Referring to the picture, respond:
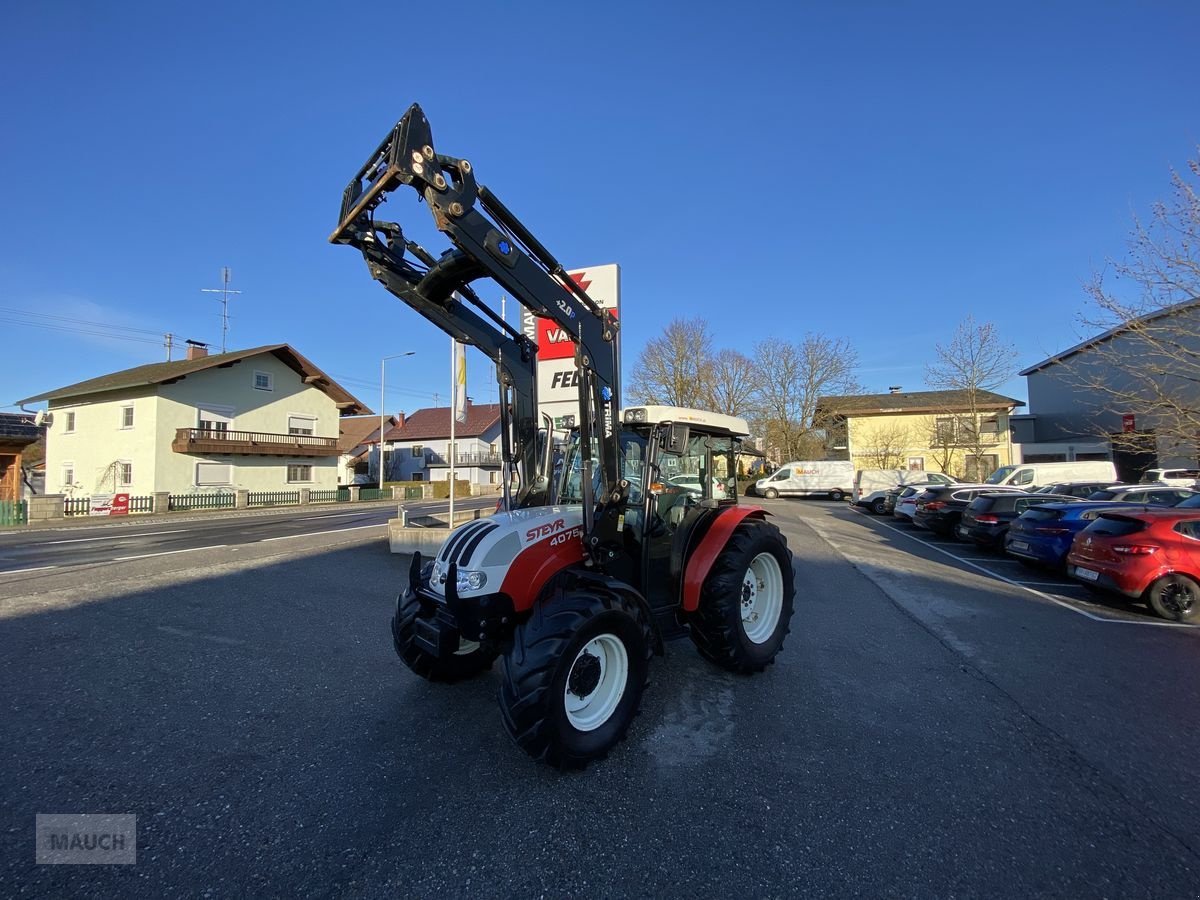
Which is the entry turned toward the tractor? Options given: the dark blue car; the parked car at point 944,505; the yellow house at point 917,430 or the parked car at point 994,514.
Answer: the yellow house

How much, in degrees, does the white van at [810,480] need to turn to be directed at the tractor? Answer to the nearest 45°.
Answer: approximately 90° to its left

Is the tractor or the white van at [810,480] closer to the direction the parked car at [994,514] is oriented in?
the white van

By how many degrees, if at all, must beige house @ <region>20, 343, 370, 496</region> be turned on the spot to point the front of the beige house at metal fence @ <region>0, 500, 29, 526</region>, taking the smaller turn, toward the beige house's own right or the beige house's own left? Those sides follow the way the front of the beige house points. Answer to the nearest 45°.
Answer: approximately 90° to the beige house's own right

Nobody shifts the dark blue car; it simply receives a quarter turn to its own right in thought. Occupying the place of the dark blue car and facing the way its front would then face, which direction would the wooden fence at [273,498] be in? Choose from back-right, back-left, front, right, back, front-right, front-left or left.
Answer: back-right

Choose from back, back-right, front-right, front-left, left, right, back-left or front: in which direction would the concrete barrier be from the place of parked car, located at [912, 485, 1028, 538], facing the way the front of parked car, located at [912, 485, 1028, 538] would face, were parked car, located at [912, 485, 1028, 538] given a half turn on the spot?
front

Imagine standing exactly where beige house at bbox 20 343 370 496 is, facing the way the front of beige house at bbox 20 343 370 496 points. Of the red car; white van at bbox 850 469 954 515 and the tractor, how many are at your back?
0

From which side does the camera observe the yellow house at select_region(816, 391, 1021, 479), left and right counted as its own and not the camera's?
front

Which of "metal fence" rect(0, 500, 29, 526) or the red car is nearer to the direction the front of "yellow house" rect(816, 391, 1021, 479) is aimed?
the red car

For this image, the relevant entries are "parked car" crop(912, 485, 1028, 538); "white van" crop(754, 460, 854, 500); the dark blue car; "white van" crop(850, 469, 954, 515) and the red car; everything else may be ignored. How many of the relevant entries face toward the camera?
0

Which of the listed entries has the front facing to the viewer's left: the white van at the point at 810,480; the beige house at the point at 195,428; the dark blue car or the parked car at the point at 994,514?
the white van

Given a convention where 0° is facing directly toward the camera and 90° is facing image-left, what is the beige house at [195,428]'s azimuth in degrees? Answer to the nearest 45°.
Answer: approximately 315°

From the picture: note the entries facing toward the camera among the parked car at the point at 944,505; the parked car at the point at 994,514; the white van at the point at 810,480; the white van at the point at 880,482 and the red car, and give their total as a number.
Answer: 0

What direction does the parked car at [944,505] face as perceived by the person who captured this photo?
facing away from the viewer and to the right of the viewer

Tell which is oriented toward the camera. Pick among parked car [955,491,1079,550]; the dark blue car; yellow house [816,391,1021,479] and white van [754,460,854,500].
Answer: the yellow house

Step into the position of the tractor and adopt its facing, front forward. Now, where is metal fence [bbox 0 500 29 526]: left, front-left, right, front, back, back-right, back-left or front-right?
right
